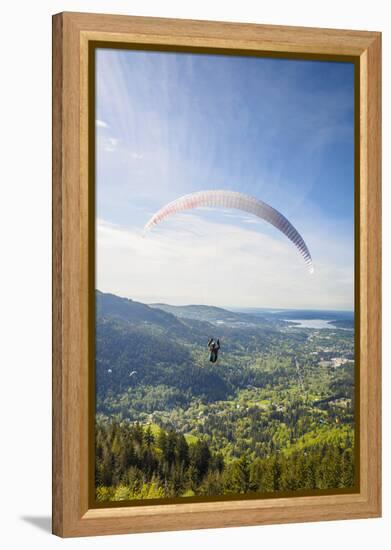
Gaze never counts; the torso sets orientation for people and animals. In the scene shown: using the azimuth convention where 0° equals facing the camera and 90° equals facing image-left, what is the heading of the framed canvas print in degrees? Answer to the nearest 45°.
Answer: approximately 315°
